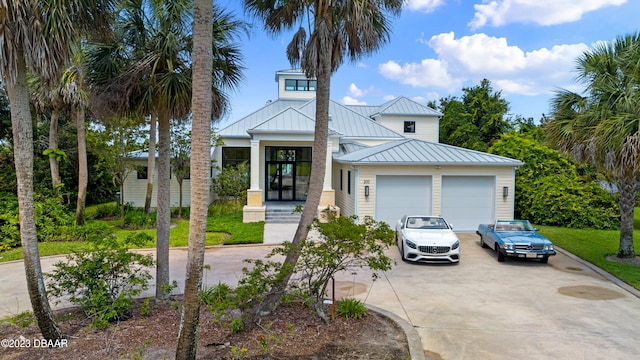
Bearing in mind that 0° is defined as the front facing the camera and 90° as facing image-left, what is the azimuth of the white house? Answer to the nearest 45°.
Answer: approximately 0°

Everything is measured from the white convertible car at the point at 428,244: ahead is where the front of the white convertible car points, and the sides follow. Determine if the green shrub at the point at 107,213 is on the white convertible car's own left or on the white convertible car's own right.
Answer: on the white convertible car's own right

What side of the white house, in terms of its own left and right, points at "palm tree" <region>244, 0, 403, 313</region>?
front

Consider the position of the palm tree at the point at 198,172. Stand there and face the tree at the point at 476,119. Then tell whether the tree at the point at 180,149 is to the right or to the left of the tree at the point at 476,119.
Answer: left

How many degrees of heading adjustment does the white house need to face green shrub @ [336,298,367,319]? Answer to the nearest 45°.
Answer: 0° — it already faces it

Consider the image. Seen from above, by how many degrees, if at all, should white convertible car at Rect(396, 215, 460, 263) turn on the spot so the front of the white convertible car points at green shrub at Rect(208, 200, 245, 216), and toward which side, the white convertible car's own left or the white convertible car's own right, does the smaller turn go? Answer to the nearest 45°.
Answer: approximately 135° to the white convertible car's own right

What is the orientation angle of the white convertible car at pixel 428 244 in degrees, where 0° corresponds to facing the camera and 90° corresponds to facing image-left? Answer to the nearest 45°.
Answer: approximately 0°

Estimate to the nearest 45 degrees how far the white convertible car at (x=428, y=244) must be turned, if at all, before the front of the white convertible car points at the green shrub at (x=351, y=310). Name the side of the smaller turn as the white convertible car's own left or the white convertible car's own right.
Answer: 0° — it already faces it

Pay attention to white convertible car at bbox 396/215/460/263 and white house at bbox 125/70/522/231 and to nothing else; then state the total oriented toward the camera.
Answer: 2

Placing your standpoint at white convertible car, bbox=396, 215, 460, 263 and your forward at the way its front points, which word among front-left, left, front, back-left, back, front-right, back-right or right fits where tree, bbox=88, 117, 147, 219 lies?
right

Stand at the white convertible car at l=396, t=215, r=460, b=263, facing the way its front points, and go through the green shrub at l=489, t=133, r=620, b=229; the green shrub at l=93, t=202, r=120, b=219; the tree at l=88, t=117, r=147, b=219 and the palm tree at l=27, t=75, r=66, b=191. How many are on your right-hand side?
3

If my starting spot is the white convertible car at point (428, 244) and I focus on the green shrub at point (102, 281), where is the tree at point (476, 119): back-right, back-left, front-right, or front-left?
back-right

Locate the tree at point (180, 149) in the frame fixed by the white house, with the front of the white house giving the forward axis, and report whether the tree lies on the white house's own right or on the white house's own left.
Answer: on the white house's own right

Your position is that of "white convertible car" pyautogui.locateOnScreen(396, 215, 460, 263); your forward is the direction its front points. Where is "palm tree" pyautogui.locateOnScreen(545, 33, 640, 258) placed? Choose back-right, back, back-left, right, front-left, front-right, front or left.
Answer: left

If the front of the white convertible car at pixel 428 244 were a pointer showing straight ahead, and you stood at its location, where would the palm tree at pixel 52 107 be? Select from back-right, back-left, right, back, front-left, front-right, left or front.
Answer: right
